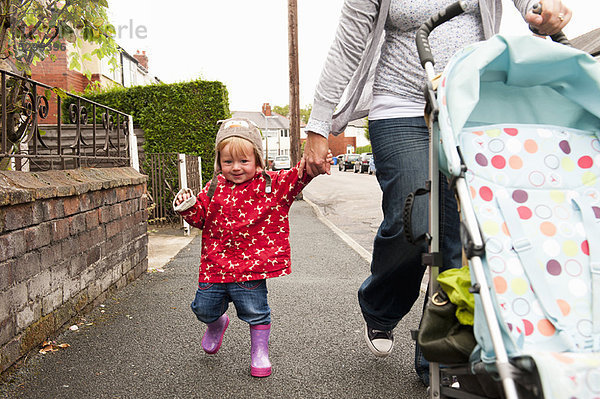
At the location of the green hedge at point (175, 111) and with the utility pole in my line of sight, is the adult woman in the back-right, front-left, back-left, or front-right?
back-right

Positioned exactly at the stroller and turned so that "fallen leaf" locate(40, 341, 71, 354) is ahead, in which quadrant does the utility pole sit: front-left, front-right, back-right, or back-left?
front-right

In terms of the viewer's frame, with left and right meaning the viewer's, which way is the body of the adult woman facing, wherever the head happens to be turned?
facing the viewer

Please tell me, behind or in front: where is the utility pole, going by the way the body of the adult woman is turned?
behind

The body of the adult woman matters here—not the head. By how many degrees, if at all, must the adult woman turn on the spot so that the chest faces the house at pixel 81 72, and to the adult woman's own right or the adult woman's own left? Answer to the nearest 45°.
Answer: approximately 135° to the adult woman's own right

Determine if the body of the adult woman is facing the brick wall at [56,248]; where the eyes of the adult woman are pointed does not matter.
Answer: no

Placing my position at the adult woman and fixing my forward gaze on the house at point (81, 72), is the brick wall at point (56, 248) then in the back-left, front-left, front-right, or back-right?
front-left

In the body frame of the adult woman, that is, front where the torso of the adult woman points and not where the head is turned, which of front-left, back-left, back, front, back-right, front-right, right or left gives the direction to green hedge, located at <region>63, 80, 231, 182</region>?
back-right

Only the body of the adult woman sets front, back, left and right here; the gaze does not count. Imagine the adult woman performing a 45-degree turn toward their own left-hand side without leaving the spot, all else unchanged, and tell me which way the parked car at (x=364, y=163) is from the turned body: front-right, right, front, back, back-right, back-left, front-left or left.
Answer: back-left

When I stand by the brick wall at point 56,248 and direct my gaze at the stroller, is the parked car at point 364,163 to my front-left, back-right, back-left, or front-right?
back-left

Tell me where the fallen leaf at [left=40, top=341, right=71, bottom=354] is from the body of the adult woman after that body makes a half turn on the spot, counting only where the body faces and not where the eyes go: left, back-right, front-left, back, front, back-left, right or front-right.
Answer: left
